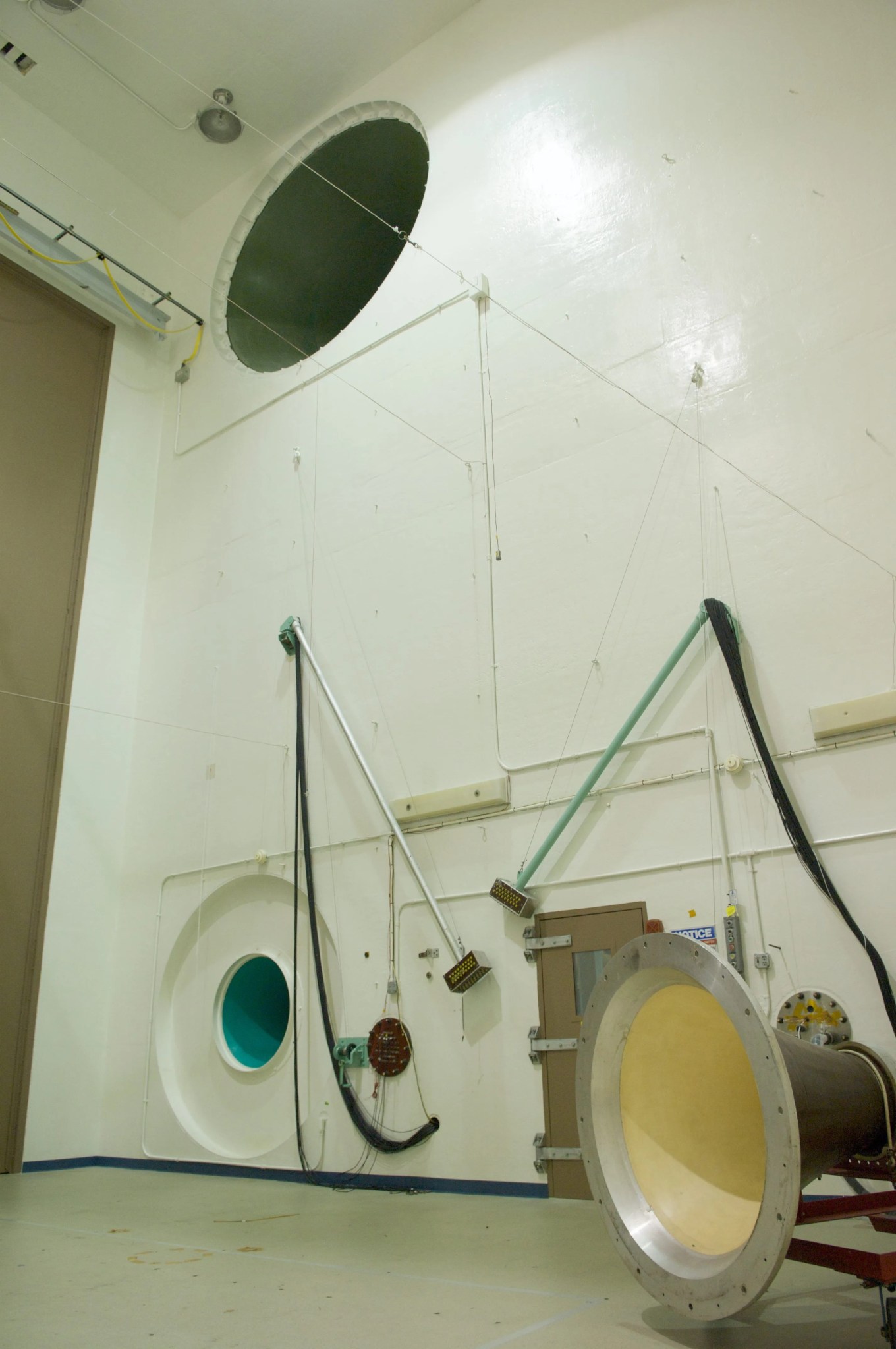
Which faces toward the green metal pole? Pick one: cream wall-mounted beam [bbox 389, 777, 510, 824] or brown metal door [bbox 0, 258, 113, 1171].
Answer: the brown metal door

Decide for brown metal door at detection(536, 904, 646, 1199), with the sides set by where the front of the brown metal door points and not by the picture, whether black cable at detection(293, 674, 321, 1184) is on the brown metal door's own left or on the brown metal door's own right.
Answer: on the brown metal door's own right

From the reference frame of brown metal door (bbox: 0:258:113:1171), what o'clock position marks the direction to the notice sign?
The notice sign is roughly at 12 o'clock from the brown metal door.

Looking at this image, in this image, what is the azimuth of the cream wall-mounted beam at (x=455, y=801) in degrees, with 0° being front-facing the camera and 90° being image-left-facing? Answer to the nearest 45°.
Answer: approximately 45°
